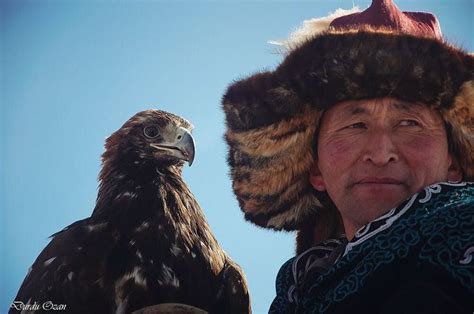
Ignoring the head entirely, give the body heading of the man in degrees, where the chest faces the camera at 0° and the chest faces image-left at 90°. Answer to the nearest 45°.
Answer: approximately 45°
